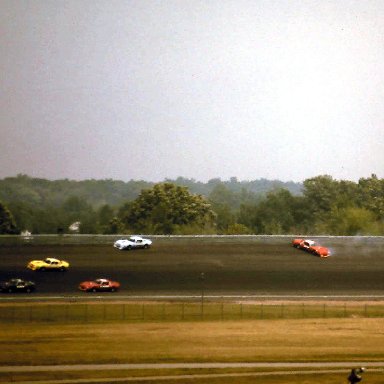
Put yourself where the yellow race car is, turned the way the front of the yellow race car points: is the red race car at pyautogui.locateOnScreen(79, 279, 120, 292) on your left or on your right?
on your left

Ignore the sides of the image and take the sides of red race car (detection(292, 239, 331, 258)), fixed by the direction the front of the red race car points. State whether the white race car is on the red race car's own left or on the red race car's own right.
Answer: on the red race car's own right

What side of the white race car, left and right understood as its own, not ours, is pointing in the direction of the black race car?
front

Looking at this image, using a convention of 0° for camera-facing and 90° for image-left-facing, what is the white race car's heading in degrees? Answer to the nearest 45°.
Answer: approximately 45°

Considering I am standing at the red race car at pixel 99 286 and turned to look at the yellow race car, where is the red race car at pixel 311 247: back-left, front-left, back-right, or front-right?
back-right

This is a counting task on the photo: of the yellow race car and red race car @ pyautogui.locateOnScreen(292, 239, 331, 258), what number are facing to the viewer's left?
1

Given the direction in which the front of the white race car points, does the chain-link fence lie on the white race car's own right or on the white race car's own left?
on the white race car's own left

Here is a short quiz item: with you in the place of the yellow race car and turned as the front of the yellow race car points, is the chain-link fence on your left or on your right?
on your left

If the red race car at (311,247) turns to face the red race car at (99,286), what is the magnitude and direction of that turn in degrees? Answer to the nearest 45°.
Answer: approximately 90° to its right

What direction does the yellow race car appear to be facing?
to the viewer's left

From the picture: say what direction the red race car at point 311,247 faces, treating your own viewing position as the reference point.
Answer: facing the viewer and to the right of the viewer

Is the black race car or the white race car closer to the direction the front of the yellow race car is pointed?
the black race car

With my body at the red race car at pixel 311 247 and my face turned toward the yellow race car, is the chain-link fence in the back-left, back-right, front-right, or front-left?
front-left
